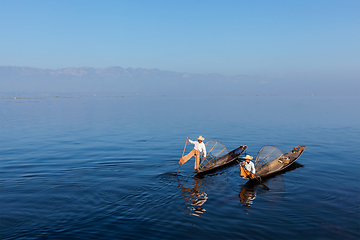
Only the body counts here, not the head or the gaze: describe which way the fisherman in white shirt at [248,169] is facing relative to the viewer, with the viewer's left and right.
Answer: facing the viewer and to the left of the viewer

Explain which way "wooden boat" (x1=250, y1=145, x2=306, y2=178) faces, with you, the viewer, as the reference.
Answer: facing away from the viewer and to the right of the viewer

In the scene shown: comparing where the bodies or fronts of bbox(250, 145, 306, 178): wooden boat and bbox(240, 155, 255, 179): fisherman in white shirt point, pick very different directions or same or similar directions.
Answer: very different directions

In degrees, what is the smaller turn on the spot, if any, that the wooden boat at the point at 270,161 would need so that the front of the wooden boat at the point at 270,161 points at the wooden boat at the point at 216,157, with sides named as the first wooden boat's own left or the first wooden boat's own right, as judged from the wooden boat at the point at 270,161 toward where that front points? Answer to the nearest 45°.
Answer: approximately 135° to the first wooden boat's own left
